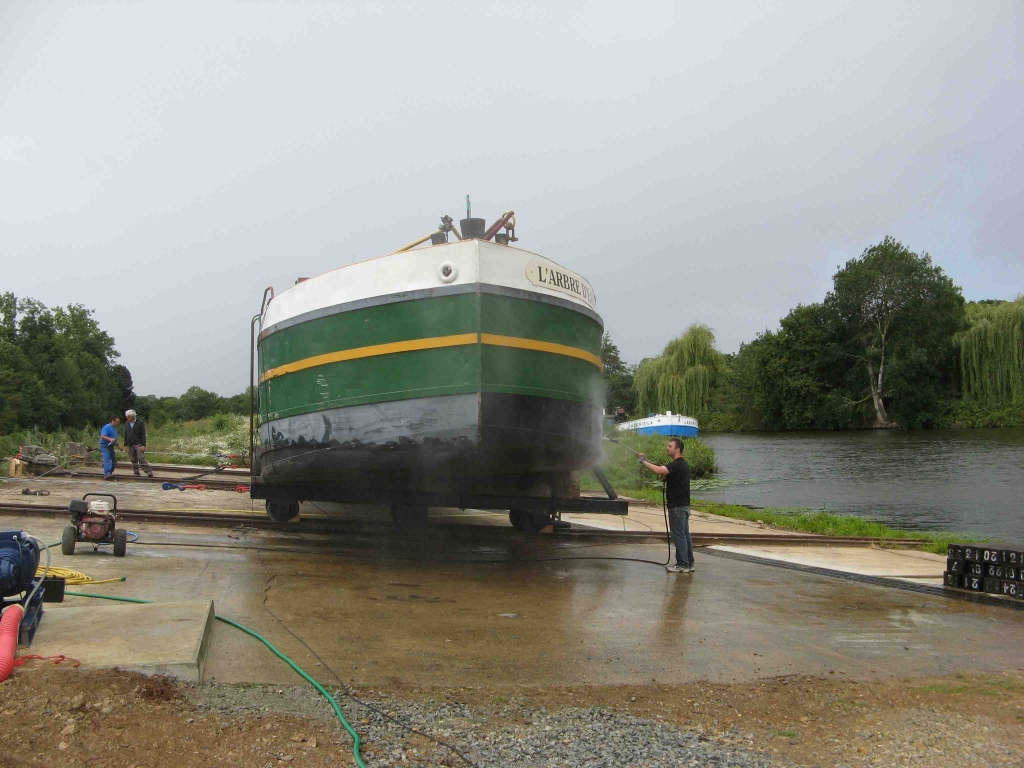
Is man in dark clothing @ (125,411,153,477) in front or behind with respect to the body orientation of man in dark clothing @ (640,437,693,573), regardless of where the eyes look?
in front

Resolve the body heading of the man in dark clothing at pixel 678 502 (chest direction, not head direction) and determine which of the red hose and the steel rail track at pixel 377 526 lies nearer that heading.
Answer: the steel rail track

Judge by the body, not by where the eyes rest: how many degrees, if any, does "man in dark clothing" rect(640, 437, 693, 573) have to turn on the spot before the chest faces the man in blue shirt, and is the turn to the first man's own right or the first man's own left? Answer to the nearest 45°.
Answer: approximately 45° to the first man's own right

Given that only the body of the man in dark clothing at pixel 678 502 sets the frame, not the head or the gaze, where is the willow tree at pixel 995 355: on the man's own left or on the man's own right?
on the man's own right

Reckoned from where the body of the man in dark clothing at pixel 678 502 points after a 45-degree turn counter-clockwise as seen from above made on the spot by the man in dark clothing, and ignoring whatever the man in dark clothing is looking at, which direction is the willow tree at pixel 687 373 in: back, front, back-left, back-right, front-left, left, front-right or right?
back-right

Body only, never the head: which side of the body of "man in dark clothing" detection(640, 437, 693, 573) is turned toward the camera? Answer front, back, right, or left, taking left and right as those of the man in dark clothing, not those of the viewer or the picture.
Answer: left

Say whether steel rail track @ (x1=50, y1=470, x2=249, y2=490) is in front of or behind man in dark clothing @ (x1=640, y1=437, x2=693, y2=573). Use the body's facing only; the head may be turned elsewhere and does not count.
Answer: in front

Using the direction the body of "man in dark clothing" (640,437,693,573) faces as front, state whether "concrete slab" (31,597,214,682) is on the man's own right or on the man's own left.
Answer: on the man's own left

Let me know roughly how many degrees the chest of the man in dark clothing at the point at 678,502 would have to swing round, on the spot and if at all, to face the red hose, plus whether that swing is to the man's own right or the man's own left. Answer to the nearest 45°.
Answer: approximately 45° to the man's own left

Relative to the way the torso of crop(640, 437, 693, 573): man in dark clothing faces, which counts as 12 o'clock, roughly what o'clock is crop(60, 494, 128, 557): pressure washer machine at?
The pressure washer machine is roughly at 11 o'clock from the man in dark clothing.
